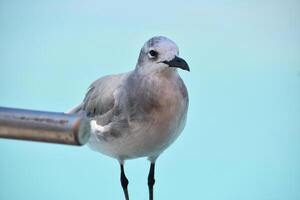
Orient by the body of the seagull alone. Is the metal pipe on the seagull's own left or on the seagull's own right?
on the seagull's own right

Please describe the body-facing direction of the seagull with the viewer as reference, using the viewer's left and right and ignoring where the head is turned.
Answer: facing the viewer and to the right of the viewer
